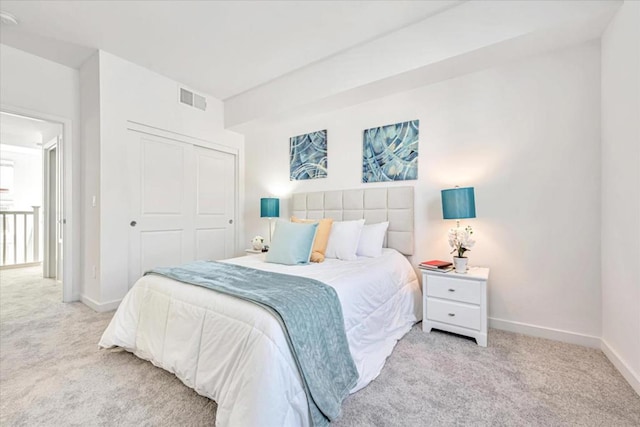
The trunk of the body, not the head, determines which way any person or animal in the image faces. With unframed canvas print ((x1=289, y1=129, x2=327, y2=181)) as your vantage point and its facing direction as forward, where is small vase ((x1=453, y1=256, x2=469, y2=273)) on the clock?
The small vase is roughly at 9 o'clock from the unframed canvas print.

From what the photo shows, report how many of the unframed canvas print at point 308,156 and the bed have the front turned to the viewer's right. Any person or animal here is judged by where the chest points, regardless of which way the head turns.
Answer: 0

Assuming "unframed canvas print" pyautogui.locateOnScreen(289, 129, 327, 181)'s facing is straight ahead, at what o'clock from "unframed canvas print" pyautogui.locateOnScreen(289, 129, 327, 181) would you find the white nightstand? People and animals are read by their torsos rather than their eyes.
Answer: The white nightstand is roughly at 9 o'clock from the unframed canvas print.

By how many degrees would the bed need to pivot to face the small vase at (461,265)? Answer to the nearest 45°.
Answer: approximately 135° to its left

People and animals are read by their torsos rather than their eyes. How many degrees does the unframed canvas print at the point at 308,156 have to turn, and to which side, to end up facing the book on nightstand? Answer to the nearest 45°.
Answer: approximately 90° to its left

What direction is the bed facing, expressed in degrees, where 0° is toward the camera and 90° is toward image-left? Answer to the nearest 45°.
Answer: approximately 45°

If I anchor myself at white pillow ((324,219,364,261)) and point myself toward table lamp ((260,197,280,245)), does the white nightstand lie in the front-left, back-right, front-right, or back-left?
back-right

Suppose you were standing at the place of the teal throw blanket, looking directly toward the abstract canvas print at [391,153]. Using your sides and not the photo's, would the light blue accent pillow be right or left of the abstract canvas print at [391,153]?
left

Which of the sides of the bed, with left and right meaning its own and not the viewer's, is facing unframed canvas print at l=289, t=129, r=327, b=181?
back

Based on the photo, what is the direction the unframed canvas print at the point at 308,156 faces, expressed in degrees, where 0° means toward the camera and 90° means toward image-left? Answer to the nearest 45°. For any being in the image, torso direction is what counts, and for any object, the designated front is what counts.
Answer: approximately 45°
